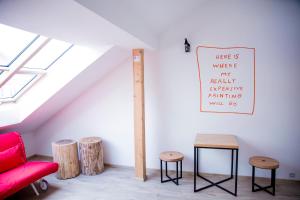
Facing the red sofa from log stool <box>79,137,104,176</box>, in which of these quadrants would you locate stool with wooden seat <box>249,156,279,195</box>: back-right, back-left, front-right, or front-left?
back-left

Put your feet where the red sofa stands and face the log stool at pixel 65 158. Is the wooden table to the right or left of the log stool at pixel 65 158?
right

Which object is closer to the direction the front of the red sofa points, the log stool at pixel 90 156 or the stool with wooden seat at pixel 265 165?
the stool with wooden seat

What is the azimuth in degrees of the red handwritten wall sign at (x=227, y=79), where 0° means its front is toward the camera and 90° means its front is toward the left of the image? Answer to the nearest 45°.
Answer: approximately 0°

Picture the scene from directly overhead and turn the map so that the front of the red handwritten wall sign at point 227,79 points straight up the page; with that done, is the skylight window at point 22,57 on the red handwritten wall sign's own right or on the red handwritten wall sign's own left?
on the red handwritten wall sign's own right

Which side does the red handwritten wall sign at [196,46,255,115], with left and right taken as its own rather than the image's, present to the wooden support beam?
right

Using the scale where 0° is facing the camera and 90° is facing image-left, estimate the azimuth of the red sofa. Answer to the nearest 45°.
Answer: approximately 315°

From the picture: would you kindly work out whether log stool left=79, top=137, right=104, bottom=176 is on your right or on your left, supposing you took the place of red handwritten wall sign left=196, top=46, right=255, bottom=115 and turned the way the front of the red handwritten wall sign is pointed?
on your right

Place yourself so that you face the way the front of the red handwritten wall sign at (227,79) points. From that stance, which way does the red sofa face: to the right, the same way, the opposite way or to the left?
to the left
